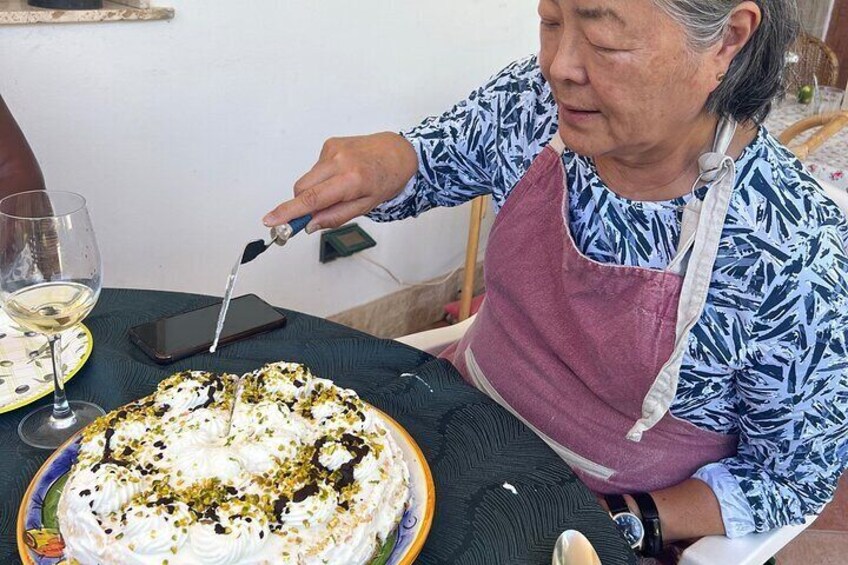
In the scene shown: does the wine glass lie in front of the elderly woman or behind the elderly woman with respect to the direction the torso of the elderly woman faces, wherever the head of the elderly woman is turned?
in front

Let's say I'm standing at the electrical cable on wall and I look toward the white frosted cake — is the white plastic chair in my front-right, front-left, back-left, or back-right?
front-left

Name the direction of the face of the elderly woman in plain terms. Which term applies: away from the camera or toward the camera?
toward the camera

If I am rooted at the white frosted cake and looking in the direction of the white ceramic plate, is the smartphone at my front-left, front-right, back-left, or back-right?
front-right

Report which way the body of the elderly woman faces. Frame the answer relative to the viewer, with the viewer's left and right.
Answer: facing the viewer and to the left of the viewer

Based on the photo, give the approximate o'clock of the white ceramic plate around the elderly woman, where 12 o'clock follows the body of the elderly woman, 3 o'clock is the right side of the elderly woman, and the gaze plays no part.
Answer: The white ceramic plate is roughly at 1 o'clock from the elderly woman.
